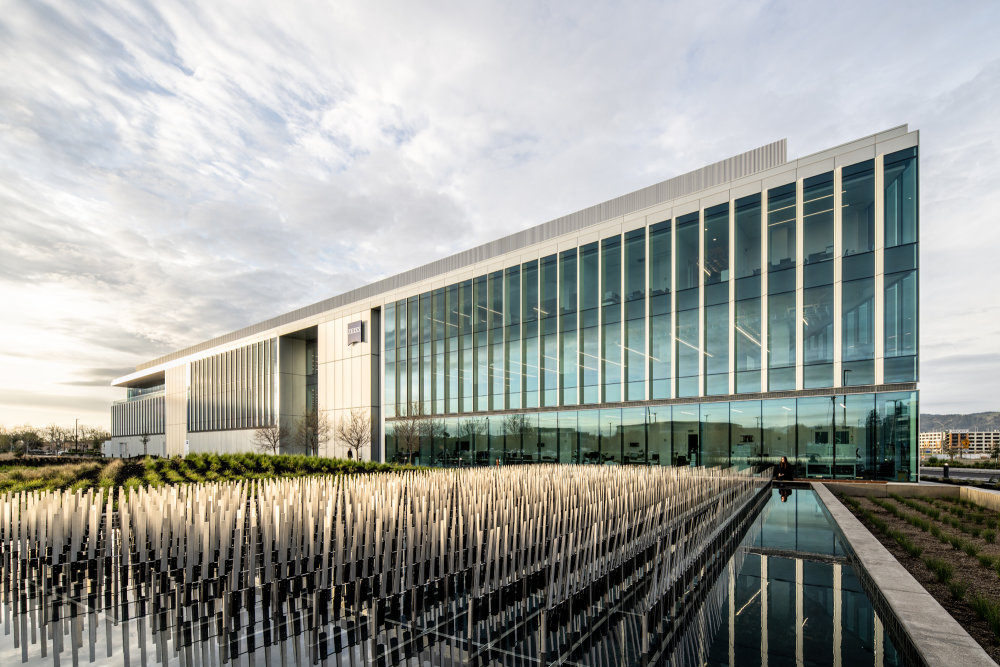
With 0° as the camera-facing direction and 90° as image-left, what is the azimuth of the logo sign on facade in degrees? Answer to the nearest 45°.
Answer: approximately 45°

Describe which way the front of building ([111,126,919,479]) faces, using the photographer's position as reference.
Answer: facing the viewer and to the left of the viewer

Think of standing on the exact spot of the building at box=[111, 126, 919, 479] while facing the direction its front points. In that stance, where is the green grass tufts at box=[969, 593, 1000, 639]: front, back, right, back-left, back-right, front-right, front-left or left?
front-left

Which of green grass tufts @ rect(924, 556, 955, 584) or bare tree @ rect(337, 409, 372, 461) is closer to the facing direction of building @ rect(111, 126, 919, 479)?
the green grass tufts

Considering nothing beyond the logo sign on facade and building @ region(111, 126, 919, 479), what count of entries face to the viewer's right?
0

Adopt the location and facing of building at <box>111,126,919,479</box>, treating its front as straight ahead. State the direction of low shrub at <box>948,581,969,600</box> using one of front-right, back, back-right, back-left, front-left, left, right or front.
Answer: front-left

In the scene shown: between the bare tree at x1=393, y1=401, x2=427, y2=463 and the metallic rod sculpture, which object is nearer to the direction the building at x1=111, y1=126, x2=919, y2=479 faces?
the metallic rod sculpture

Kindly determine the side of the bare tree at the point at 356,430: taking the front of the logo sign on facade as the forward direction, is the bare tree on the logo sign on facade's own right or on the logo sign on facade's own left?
on the logo sign on facade's own left
